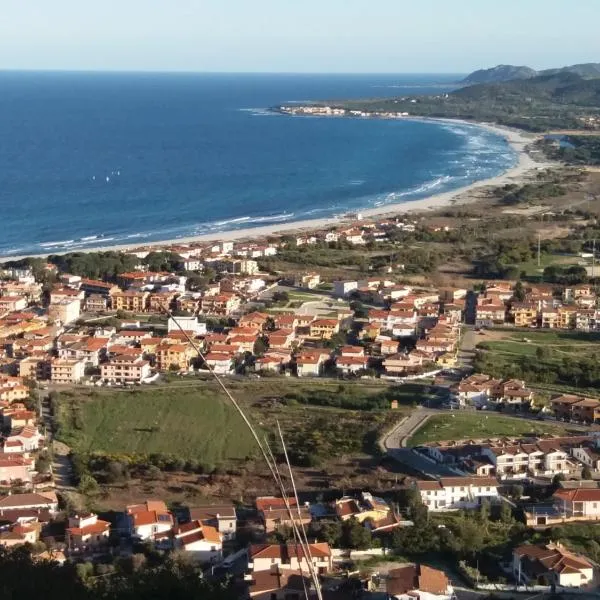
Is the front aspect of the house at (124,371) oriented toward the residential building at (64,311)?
no

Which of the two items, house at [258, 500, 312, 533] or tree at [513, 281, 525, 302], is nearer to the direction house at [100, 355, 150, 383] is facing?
the house

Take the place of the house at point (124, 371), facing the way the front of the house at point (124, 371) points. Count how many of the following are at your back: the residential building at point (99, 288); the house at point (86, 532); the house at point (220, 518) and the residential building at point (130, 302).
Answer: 2

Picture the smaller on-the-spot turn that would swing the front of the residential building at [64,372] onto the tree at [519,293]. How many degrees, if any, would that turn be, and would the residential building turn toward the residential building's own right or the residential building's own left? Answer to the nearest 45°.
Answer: approximately 90° to the residential building's own left

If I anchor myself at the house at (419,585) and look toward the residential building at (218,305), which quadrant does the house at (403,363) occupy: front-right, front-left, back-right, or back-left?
front-right

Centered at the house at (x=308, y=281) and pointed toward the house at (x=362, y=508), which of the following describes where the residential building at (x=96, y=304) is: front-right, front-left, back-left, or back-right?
front-right

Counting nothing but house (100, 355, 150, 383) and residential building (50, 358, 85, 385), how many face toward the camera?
2

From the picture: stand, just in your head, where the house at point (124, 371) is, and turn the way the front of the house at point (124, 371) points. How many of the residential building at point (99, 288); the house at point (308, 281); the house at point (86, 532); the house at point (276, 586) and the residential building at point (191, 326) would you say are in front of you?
2

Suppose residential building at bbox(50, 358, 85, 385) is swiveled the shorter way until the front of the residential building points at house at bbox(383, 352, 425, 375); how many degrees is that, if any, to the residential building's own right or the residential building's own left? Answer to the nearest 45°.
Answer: approximately 90° to the residential building's own left

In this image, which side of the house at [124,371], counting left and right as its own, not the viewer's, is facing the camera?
front

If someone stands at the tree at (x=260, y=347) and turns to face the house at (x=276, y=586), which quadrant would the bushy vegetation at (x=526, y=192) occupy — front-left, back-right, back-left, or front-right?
back-left

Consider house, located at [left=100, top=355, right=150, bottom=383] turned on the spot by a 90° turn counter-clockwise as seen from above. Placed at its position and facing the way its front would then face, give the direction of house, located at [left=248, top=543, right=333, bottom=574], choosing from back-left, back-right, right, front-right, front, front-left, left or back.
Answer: right

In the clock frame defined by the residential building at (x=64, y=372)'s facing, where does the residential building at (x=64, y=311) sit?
the residential building at (x=64, y=311) is roughly at 6 o'clock from the residential building at (x=64, y=372).

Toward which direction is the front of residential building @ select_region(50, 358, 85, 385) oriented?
toward the camera

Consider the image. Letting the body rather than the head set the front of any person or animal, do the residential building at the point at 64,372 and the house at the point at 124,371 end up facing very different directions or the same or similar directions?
same or similar directions

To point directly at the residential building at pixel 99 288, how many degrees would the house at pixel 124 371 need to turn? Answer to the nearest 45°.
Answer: approximately 180°

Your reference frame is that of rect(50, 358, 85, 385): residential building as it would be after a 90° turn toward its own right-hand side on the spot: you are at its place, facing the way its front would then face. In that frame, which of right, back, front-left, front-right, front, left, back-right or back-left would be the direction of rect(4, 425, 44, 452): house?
left
